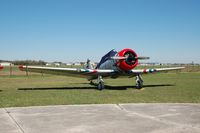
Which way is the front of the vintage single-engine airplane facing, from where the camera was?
facing the viewer and to the right of the viewer
